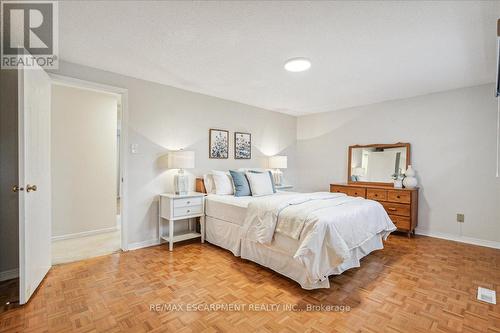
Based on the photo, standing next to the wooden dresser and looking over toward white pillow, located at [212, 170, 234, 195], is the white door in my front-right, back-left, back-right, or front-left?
front-left

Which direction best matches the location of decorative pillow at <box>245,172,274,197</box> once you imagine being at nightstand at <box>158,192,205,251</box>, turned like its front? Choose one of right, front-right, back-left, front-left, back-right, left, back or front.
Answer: front-left

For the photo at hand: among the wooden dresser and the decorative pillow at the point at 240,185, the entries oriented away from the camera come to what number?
0

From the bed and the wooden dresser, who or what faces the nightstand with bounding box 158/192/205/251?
the wooden dresser

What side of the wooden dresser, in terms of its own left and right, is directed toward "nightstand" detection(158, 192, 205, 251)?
front

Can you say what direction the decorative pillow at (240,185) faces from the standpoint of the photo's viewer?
facing the viewer and to the right of the viewer

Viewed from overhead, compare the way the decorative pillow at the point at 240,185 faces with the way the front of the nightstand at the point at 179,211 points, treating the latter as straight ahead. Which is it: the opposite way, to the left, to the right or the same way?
the same way

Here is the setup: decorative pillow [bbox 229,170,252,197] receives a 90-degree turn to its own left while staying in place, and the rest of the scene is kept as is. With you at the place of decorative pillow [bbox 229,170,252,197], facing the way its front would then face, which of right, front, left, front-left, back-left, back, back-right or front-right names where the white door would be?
back

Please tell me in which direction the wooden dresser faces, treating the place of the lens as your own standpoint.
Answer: facing the viewer and to the left of the viewer

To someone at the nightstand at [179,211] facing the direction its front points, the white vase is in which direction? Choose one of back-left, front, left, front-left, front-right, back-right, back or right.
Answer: front-left

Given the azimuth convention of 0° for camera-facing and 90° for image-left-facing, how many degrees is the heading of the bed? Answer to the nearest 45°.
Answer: approximately 315°

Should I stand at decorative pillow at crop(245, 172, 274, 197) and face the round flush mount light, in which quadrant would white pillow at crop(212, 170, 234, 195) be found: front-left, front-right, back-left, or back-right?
back-right

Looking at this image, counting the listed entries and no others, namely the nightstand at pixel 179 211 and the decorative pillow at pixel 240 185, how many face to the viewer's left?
0

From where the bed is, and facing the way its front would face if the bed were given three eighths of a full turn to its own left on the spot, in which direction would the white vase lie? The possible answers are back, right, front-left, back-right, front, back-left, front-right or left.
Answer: front-right

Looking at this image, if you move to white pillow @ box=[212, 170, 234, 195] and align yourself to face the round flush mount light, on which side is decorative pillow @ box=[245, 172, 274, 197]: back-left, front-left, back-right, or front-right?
front-left

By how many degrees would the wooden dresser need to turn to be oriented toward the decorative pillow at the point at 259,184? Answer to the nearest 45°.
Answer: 0° — it already faces it

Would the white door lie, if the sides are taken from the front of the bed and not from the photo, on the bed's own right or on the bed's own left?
on the bed's own right

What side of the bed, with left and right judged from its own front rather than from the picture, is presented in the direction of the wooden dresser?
left

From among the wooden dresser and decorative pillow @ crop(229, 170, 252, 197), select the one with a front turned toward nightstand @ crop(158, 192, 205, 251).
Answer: the wooden dresser
